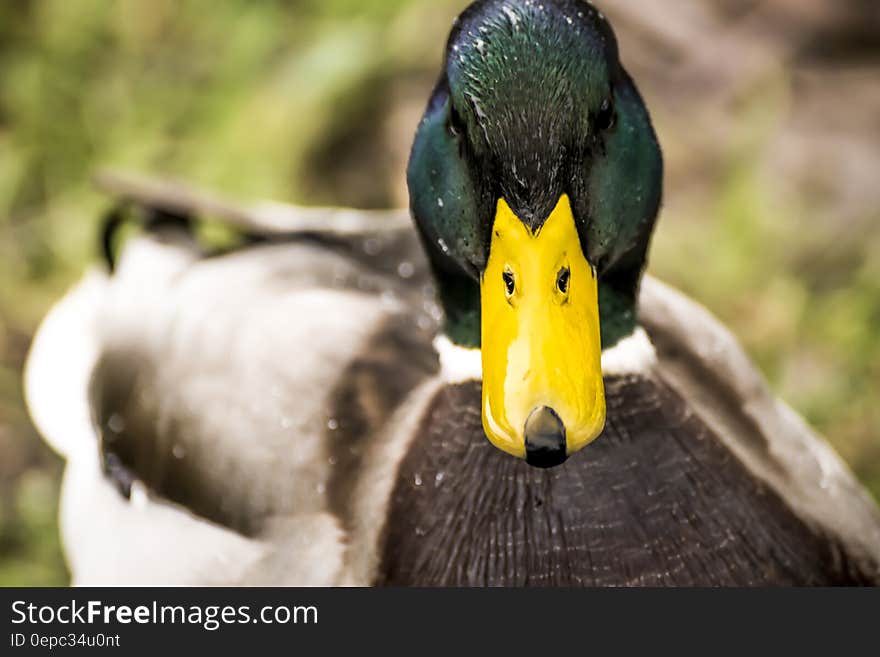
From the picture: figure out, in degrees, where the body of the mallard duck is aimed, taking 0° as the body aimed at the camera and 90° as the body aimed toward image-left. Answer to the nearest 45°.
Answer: approximately 315°
